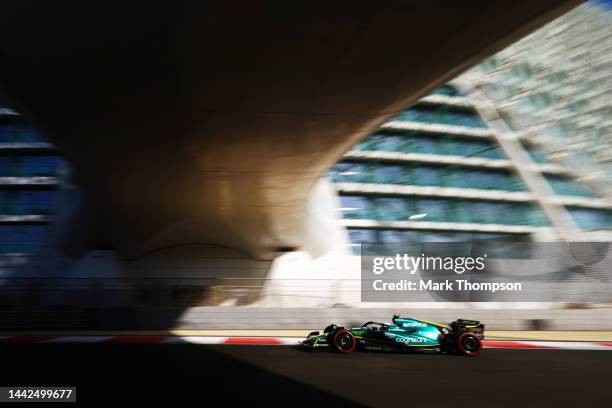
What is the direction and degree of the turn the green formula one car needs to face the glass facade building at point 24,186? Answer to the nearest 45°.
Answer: approximately 45° to its right

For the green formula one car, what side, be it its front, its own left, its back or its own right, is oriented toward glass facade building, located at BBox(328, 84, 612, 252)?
right

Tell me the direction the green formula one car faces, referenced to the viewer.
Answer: facing to the left of the viewer

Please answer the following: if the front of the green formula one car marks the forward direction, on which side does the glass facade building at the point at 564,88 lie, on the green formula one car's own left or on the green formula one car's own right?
on the green formula one car's own right
